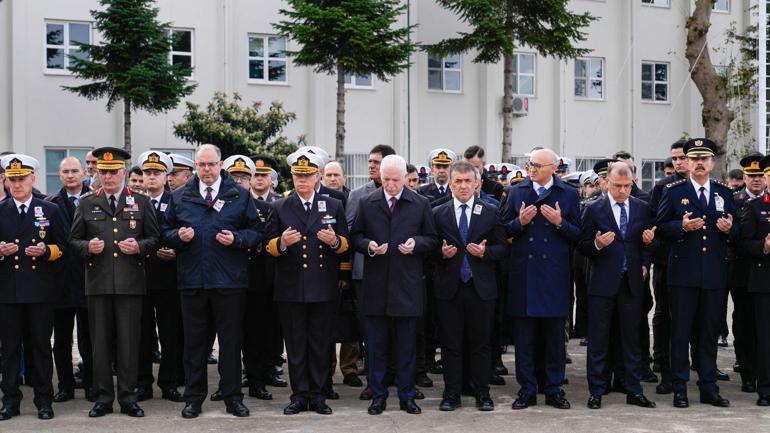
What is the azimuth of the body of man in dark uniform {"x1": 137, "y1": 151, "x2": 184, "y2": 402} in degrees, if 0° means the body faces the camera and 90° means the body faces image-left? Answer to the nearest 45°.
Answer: approximately 0°

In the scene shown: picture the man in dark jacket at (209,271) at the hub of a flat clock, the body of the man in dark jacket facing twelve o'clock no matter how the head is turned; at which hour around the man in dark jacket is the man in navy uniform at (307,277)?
The man in navy uniform is roughly at 9 o'clock from the man in dark jacket.

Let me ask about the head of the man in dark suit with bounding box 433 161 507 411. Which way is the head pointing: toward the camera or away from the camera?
toward the camera

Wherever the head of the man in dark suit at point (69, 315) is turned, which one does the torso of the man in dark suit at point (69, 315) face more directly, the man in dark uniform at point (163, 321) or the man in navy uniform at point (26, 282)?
the man in navy uniform

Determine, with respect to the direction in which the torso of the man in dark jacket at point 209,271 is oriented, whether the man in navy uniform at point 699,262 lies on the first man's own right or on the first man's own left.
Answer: on the first man's own left

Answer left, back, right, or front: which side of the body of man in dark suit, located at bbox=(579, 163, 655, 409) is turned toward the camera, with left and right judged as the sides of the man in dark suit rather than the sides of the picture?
front

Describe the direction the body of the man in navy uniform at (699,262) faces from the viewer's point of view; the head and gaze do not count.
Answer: toward the camera

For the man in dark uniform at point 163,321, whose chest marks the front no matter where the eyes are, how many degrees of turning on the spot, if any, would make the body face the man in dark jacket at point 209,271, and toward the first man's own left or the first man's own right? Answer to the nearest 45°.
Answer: approximately 45° to the first man's own left

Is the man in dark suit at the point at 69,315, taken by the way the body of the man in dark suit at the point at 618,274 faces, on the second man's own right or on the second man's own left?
on the second man's own right

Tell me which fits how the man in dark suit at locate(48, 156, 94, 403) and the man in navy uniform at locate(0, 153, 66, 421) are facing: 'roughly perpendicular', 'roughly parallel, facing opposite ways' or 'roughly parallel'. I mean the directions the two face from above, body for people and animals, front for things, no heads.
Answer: roughly parallel

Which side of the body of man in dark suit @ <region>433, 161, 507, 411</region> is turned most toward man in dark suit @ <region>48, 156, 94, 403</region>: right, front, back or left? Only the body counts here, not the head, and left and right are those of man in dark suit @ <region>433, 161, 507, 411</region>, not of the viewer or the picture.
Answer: right

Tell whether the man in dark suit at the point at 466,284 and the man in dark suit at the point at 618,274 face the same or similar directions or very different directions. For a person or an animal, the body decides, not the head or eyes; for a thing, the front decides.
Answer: same or similar directions

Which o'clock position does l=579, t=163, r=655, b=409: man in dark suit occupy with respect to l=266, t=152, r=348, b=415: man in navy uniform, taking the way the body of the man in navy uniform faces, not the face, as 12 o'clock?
The man in dark suit is roughly at 9 o'clock from the man in navy uniform.

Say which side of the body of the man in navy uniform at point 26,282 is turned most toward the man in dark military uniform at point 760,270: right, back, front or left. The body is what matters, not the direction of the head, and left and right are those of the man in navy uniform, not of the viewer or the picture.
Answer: left

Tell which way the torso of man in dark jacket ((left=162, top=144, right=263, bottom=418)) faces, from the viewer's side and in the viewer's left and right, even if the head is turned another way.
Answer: facing the viewer

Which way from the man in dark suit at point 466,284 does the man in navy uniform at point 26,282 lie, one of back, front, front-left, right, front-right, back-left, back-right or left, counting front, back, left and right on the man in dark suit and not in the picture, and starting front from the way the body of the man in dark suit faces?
right

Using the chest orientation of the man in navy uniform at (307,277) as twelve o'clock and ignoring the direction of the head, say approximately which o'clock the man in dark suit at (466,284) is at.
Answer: The man in dark suit is roughly at 9 o'clock from the man in navy uniform.

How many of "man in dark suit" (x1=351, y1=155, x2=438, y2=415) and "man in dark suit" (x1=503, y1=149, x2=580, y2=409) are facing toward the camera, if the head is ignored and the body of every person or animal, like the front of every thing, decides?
2

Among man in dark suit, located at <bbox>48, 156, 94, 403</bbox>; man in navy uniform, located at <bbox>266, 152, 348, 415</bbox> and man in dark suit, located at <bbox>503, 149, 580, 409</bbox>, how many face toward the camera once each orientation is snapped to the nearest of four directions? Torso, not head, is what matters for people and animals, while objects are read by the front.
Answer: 3
